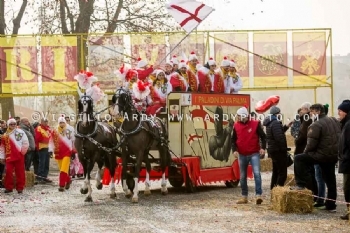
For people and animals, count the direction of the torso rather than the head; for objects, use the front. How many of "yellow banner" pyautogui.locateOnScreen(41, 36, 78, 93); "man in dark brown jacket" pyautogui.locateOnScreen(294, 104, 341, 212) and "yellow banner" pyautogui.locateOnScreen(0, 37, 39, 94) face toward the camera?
2

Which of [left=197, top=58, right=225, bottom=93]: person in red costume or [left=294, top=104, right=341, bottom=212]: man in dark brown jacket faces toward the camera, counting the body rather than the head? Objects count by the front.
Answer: the person in red costume

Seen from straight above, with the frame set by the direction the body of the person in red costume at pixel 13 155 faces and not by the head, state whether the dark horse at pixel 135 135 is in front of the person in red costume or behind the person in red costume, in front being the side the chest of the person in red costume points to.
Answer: in front

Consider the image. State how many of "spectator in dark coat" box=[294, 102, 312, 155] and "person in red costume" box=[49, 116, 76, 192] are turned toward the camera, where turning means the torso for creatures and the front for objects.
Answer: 1

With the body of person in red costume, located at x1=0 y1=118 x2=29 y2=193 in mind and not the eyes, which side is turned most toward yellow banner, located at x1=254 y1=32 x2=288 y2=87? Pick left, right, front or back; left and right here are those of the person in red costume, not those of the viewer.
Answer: left

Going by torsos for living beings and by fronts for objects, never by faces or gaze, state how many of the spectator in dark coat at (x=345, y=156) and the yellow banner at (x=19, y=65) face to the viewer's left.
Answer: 1

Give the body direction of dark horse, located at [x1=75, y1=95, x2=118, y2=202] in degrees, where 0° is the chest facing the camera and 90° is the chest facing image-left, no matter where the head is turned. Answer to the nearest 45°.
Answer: approximately 45°

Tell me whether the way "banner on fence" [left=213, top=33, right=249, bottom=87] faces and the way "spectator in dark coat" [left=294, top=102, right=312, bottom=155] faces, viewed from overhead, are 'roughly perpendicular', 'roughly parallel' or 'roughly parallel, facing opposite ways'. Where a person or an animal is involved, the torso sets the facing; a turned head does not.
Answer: roughly perpendicular

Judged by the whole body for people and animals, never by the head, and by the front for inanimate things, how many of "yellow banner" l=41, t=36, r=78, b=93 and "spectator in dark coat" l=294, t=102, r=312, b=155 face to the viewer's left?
1

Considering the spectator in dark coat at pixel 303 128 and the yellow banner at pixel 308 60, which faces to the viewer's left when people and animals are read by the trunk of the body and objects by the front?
the spectator in dark coat

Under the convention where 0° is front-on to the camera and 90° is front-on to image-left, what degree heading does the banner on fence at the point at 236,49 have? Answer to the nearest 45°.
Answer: approximately 0°

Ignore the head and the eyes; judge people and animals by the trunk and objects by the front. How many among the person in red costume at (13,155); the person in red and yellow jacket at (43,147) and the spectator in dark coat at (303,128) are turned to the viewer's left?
1

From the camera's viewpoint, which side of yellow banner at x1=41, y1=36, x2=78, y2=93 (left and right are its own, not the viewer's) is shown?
front

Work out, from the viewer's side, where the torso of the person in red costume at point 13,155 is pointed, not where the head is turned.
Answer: toward the camera
